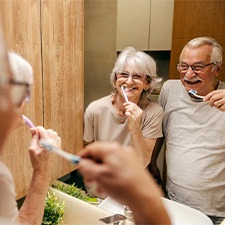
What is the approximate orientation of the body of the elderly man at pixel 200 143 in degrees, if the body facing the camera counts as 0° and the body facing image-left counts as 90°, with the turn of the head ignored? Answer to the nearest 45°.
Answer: approximately 45°

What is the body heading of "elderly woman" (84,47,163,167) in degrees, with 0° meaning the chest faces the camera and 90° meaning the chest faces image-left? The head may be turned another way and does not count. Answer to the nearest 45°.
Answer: approximately 0°
